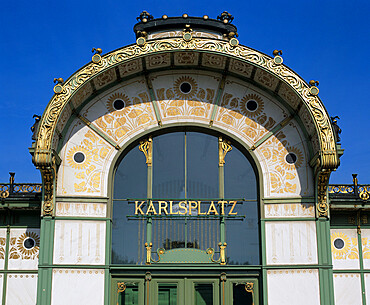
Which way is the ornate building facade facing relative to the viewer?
toward the camera
